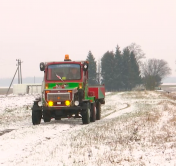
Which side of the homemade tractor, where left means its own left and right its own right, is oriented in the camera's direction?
front
